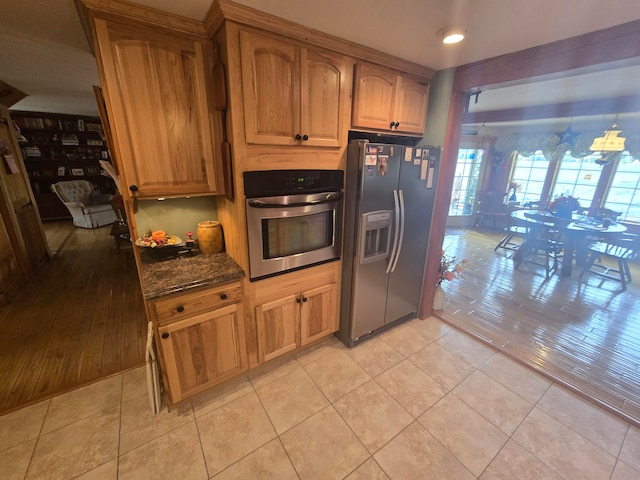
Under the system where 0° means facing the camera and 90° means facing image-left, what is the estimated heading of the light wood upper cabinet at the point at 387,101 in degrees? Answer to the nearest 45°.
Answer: approximately 315°

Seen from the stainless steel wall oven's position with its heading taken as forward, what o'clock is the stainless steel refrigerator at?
The stainless steel refrigerator is roughly at 10 o'clock from the stainless steel wall oven.

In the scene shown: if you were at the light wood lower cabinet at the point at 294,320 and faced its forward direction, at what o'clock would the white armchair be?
The white armchair is roughly at 6 o'clock from the light wood lower cabinet.

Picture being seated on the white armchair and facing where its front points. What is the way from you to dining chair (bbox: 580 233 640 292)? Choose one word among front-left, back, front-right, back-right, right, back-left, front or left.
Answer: front

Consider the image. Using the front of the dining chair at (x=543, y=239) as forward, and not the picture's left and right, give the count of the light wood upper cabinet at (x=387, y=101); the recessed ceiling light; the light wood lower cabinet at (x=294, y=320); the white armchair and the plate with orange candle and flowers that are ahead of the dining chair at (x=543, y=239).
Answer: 0

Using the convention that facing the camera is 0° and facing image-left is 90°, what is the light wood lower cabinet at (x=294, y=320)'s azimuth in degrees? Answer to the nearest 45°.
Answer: approximately 315°

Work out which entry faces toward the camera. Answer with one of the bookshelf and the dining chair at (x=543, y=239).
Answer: the bookshelf

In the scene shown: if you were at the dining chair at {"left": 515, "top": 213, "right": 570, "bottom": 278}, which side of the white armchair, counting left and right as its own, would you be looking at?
front

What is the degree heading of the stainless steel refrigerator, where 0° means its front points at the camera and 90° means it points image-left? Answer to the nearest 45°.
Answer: approximately 315°

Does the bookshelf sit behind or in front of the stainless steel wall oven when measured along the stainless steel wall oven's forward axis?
behind

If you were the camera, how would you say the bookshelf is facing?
facing the viewer

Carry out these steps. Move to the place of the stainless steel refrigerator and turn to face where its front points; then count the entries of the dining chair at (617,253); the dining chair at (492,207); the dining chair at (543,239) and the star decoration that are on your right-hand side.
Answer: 0

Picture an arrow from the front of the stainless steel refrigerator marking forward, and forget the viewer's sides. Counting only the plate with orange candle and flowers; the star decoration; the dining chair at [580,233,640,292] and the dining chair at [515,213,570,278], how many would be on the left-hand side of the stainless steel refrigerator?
3

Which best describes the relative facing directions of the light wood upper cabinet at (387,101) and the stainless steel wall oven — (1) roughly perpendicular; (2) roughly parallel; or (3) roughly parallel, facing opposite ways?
roughly parallel

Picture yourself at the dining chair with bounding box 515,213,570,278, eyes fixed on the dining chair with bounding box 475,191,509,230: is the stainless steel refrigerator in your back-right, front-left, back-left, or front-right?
back-left

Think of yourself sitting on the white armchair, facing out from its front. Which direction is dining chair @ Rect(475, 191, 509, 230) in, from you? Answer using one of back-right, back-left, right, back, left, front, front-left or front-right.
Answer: front

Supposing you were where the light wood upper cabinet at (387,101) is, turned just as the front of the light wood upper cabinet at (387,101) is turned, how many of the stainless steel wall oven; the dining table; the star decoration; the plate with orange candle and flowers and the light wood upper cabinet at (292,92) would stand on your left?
2

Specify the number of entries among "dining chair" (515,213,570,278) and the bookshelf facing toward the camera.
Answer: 1

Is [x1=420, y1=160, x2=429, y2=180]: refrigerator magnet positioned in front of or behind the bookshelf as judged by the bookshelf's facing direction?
in front
